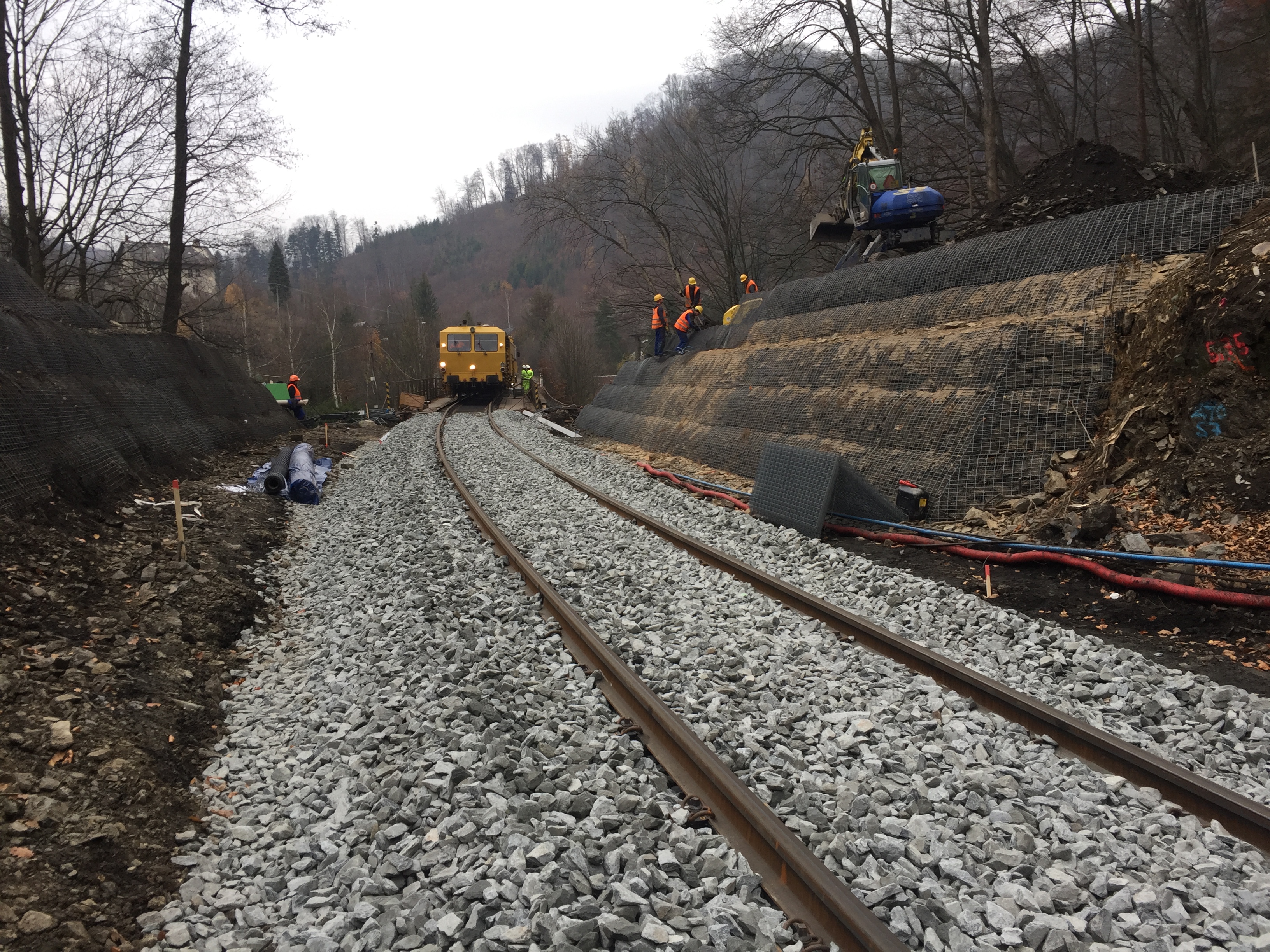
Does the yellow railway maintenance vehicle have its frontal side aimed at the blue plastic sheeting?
yes

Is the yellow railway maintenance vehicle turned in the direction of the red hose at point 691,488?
yes

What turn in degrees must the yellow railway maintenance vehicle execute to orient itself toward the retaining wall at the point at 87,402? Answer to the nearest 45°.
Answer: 0° — it already faces it

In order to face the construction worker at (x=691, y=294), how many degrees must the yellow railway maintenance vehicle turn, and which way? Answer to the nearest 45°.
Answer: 0° — it already faces them

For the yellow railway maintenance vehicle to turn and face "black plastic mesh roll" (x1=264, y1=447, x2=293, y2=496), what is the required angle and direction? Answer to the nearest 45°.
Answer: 0° — it already faces it

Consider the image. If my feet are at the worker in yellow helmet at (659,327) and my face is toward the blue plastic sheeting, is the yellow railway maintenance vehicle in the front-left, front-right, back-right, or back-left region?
back-right

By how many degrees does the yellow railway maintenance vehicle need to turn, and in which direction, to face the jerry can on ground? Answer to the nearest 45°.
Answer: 0° — it already faces it

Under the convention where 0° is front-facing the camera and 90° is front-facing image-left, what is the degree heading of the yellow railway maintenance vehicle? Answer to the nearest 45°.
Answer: approximately 0°

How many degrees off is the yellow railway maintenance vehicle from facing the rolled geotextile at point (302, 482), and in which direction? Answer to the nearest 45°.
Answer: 0° — it already faces it

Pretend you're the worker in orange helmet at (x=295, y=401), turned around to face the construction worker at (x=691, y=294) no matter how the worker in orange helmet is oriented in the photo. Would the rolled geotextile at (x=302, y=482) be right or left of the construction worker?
right
